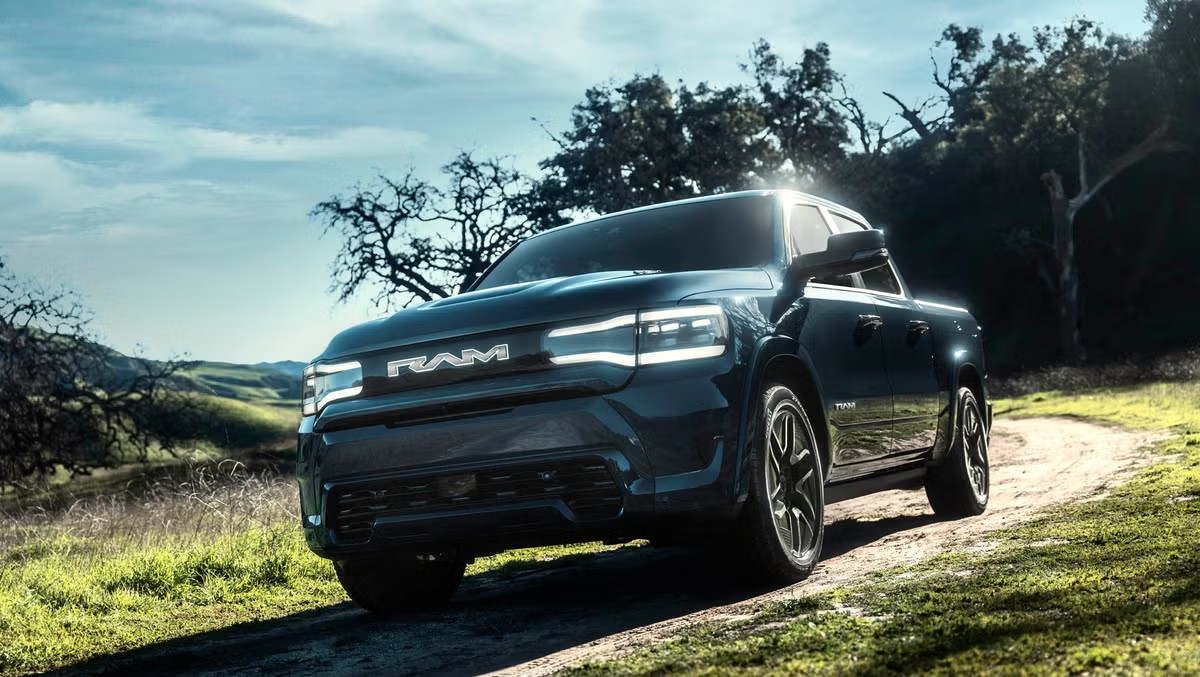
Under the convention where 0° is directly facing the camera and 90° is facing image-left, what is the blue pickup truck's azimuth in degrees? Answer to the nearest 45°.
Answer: approximately 45°

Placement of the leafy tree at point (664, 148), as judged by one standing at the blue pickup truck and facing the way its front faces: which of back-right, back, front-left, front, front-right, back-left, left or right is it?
back-right

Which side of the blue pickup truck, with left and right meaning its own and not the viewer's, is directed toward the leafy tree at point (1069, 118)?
back

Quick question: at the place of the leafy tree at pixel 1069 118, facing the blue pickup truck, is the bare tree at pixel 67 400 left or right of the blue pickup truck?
right

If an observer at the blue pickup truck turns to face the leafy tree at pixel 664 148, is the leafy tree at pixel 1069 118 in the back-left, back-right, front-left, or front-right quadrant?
front-right

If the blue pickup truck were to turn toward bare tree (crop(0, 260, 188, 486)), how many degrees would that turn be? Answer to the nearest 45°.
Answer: approximately 90° to its right

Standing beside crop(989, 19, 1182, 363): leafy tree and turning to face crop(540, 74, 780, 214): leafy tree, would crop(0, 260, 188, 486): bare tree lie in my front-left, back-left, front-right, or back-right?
front-left
